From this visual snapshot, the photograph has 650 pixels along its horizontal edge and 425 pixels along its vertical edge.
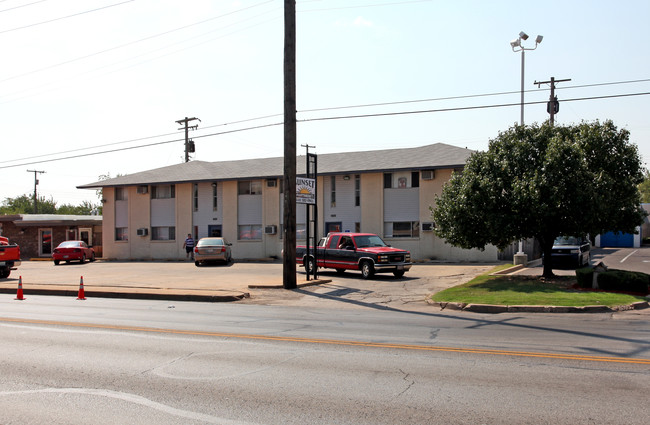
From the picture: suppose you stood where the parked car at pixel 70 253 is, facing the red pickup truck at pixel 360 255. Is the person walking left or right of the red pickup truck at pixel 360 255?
left

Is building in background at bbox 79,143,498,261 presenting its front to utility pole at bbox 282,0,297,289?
yes

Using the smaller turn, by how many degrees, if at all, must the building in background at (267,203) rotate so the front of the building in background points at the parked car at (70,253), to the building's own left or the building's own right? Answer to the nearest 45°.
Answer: approximately 90° to the building's own right

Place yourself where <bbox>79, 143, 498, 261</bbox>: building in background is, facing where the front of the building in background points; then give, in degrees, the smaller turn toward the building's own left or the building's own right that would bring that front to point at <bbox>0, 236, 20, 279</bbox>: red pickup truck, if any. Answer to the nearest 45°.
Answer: approximately 45° to the building's own right

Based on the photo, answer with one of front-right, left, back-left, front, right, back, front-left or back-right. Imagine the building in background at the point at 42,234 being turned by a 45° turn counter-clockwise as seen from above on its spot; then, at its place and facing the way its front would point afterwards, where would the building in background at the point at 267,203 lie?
front

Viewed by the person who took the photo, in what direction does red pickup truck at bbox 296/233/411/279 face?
facing the viewer and to the right of the viewer

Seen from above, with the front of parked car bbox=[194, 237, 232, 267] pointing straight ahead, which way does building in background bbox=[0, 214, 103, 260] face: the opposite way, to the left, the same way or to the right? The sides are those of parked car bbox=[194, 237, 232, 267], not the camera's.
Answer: the opposite way

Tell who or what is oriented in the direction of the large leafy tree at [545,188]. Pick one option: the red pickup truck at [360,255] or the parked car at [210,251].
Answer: the red pickup truck

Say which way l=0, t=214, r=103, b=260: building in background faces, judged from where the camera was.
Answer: facing the viewer

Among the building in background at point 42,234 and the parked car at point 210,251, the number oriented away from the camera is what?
1

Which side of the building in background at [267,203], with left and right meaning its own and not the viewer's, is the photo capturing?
front

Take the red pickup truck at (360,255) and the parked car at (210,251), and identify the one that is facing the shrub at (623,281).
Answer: the red pickup truck

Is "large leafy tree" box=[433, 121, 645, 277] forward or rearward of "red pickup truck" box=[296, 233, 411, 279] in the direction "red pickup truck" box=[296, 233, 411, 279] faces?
forward

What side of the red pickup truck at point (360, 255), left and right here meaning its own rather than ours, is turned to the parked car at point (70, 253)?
back

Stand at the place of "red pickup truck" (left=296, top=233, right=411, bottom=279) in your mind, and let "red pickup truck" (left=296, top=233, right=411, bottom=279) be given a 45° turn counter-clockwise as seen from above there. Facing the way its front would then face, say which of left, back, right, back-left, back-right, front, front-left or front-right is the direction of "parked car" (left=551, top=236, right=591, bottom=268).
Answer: front
